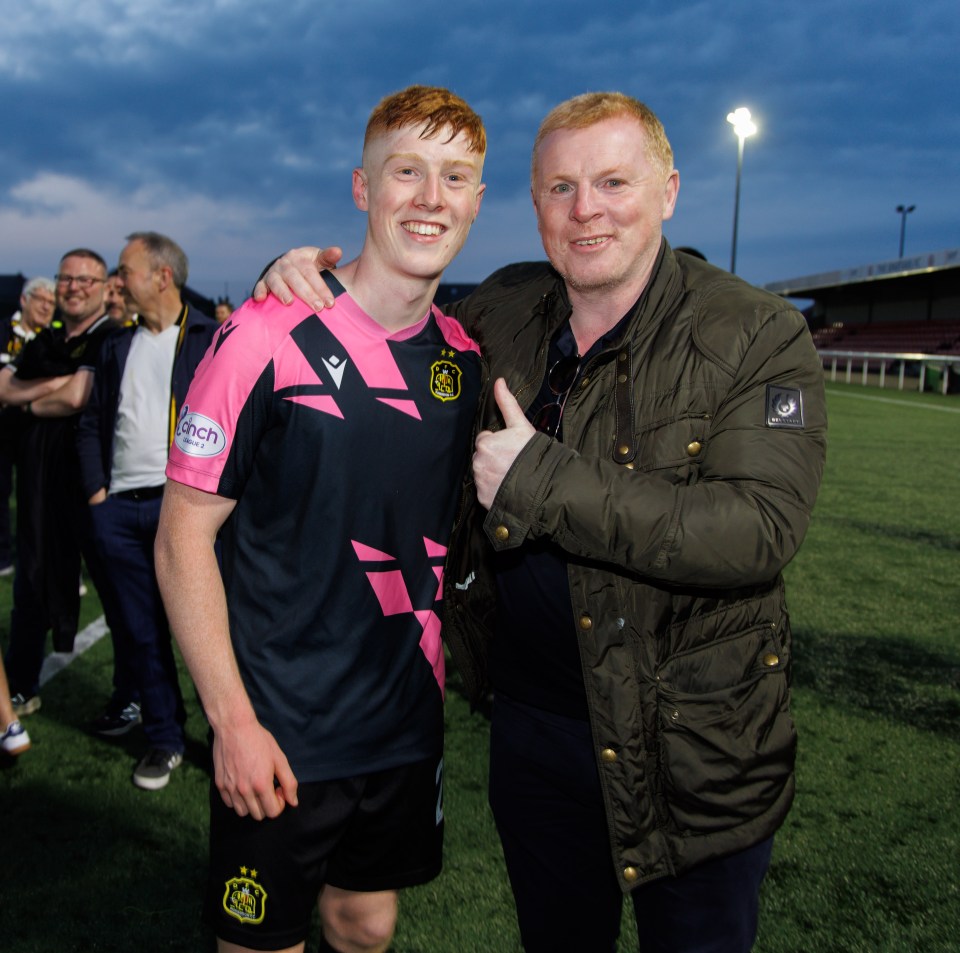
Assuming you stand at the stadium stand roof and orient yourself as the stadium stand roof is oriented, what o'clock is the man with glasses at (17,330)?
The man with glasses is roughly at 11 o'clock from the stadium stand roof.

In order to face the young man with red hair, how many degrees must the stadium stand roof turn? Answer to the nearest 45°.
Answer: approximately 45° to its left

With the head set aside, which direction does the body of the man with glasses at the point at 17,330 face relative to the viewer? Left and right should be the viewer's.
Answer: facing the viewer and to the right of the viewer

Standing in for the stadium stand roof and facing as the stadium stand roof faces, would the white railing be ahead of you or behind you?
ahead

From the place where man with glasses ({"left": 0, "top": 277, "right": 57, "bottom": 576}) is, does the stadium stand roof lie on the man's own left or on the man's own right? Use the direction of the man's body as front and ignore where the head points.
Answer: on the man's own left

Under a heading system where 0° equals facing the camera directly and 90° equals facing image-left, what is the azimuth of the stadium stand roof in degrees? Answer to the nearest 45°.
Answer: approximately 45°

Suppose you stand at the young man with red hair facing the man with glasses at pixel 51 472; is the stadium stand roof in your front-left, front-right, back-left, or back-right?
front-right

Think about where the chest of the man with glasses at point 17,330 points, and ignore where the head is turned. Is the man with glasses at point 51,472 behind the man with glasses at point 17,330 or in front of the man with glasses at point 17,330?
in front

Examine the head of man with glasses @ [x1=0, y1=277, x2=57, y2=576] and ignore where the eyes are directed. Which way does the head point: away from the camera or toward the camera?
toward the camera

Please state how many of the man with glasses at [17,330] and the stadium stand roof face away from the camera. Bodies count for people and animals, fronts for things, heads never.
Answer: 0

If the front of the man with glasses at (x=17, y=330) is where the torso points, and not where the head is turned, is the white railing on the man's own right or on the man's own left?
on the man's own left

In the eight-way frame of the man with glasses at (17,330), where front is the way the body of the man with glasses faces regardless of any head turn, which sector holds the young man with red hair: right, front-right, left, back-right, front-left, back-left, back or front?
front-right
